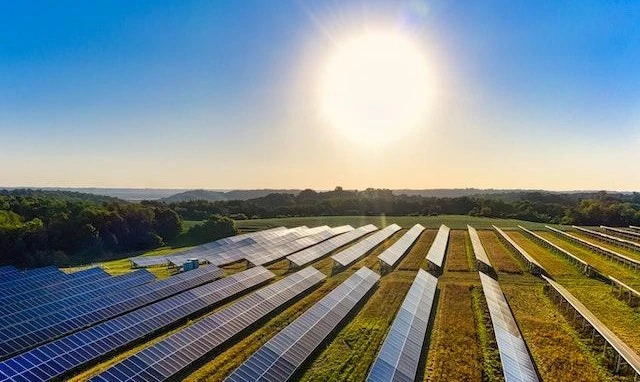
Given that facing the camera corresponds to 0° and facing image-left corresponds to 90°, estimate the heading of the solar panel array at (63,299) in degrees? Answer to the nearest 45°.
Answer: approximately 315°

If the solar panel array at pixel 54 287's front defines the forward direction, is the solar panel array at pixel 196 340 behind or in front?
in front

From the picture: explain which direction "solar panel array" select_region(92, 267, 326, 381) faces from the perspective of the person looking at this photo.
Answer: facing the viewer and to the right of the viewer

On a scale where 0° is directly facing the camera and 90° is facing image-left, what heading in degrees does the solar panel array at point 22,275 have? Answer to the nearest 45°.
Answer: approximately 315°

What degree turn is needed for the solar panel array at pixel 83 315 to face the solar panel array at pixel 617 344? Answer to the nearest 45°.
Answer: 0° — it already faces it
